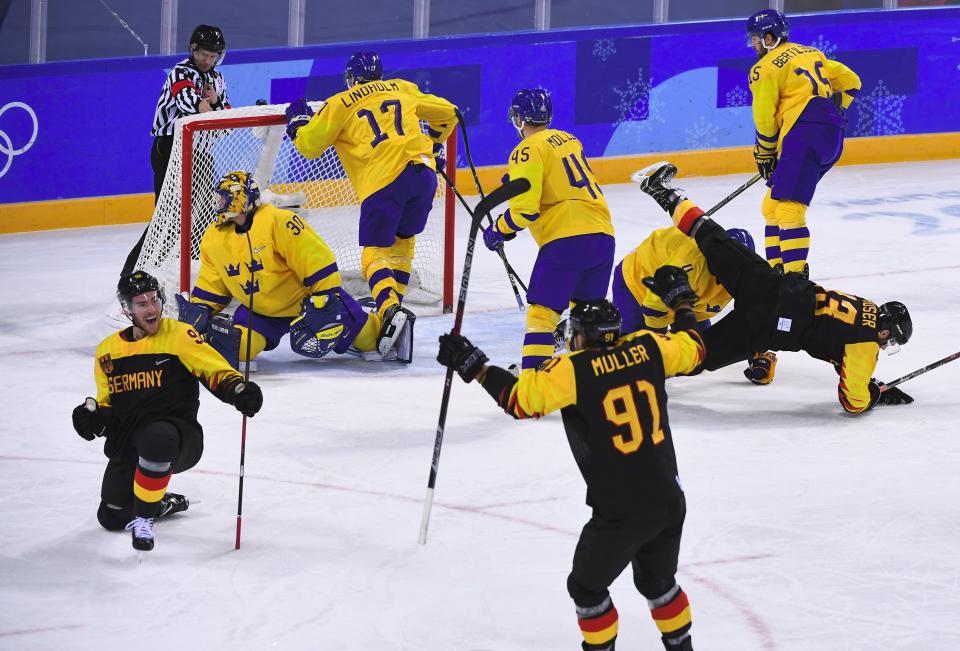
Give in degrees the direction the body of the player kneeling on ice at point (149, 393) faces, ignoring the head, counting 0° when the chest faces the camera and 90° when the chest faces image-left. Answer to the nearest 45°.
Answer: approximately 45°

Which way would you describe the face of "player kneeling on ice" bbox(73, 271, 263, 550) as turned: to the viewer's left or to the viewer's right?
to the viewer's right

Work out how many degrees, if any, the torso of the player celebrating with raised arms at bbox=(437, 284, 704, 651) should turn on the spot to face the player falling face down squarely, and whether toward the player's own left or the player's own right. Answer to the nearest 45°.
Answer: approximately 45° to the player's own right

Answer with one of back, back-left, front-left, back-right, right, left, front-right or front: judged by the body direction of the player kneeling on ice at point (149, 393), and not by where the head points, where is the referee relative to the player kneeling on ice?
back-right

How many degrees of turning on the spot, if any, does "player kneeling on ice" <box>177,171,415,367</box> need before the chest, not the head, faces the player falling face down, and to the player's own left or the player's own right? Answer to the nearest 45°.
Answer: approximately 90° to the player's own left

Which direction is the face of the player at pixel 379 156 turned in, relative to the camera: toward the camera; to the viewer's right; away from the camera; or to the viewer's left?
away from the camera

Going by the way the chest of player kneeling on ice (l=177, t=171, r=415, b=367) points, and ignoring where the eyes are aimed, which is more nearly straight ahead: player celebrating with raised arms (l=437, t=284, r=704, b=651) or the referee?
the player celebrating with raised arms

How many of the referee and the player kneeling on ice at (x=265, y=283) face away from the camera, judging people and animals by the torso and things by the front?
0
